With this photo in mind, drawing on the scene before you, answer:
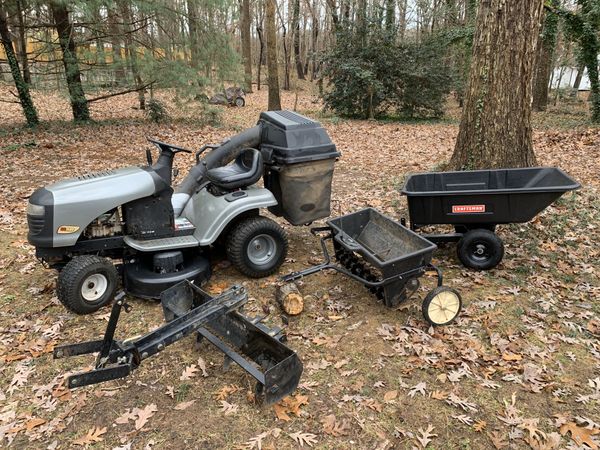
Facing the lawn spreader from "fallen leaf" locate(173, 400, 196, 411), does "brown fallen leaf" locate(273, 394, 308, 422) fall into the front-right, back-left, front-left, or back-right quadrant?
front-right

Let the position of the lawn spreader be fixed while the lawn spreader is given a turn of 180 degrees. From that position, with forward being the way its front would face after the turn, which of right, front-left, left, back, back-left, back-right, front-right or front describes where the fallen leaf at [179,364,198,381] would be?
back

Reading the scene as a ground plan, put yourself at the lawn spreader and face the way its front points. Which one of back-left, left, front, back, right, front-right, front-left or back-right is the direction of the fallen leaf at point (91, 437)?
front

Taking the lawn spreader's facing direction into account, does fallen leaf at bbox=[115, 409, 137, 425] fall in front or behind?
in front

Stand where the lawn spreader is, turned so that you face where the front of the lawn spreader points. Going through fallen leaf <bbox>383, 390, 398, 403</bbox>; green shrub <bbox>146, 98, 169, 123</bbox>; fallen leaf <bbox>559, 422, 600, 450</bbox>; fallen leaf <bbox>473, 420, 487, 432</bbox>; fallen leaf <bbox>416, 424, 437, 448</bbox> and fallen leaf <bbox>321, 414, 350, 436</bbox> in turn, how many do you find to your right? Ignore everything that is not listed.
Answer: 1

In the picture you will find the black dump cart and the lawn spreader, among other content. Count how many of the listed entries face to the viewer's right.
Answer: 0

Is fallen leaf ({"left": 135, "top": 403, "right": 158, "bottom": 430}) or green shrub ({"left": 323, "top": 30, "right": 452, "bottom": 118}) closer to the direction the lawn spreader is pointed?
the fallen leaf

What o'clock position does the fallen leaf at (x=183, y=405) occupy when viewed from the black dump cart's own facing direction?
The fallen leaf is roughly at 10 o'clock from the black dump cart.

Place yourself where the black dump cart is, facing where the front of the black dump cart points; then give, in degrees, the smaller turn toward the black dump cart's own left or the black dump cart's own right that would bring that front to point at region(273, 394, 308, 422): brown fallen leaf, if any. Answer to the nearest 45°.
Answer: approximately 90° to the black dump cart's own left

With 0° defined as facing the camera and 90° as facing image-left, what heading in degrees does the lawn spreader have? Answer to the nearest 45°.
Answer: approximately 45°

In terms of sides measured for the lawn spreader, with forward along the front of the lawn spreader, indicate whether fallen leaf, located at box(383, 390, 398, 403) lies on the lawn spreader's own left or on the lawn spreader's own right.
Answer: on the lawn spreader's own left

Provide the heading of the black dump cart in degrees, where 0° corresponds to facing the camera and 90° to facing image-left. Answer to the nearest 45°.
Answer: approximately 90°

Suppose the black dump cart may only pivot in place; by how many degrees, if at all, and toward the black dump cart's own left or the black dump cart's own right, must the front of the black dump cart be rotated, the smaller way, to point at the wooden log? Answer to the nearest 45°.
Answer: approximately 45° to the black dump cart's own left

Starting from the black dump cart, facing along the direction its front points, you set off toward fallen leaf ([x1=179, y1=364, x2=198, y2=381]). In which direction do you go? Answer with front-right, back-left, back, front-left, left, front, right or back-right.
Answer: front-left

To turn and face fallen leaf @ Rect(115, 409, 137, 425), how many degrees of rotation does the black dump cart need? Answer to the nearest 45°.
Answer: approximately 45° to its left
